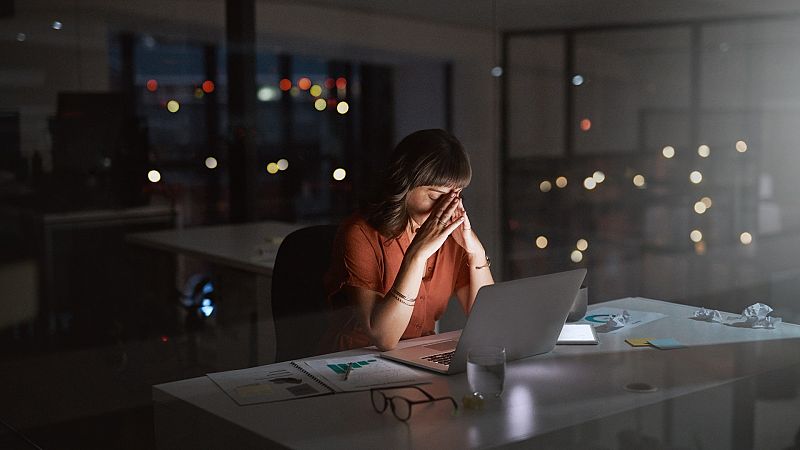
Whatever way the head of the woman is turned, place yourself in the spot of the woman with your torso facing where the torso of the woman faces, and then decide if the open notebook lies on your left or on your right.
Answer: on your right

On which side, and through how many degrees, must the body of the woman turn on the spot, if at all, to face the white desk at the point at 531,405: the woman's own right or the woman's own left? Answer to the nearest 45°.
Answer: approximately 45° to the woman's own right

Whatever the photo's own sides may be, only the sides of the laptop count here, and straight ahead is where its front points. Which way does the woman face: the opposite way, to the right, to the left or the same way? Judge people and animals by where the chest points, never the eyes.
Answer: the opposite way

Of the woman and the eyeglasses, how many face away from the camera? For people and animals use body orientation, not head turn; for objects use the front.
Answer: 0

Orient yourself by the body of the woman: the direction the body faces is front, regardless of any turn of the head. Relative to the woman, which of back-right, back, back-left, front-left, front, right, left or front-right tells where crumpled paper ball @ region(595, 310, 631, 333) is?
front-left

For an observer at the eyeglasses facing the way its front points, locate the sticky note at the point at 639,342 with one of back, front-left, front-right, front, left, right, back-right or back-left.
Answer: back

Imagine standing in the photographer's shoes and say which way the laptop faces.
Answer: facing away from the viewer and to the left of the viewer

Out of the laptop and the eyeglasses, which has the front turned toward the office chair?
the laptop

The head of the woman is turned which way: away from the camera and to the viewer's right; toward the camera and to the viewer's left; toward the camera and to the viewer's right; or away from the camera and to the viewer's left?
toward the camera and to the viewer's right

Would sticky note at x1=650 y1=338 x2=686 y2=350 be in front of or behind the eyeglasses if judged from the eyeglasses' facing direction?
behind
